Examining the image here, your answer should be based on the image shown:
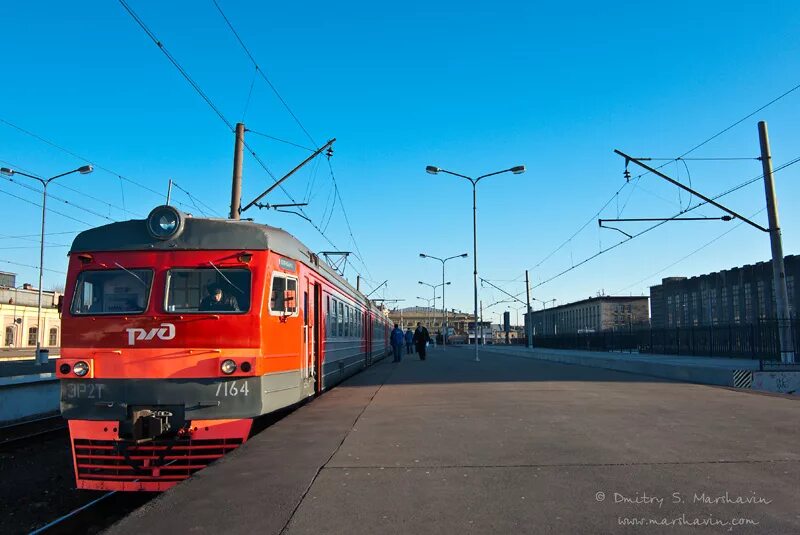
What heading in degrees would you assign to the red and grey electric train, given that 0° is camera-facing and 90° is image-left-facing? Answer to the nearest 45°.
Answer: approximately 45°

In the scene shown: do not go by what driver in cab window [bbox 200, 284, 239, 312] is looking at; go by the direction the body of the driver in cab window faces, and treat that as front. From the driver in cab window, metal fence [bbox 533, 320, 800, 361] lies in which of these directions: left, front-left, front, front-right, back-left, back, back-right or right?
back-left

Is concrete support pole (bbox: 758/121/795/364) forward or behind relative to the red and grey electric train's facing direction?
behind

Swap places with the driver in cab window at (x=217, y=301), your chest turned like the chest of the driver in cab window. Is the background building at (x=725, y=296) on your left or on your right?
on your left

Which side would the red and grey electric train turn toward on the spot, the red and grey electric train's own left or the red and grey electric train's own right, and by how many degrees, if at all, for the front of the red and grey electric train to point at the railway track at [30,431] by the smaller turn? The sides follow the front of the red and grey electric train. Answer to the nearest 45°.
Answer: approximately 90° to the red and grey electric train's own right

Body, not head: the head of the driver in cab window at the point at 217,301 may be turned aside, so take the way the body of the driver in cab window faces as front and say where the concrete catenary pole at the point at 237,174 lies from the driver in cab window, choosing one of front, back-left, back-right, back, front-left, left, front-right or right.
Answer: back
